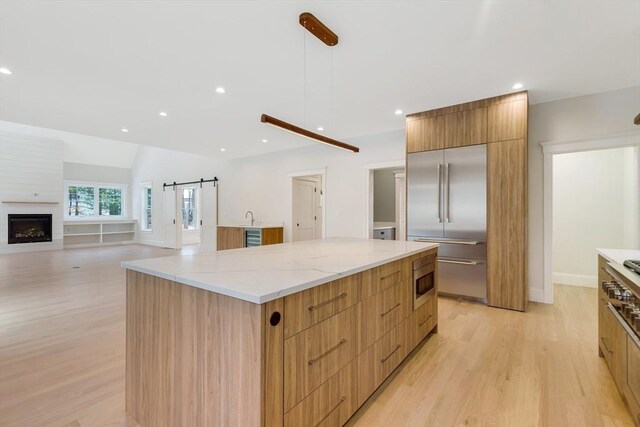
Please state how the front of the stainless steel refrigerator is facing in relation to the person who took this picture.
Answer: facing the viewer

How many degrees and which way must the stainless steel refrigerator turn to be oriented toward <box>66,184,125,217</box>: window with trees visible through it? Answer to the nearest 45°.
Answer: approximately 90° to its right

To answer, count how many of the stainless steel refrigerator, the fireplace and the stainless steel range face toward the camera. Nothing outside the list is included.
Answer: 2

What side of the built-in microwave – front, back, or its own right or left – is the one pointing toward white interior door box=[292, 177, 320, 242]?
back

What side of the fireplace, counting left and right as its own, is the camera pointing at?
front

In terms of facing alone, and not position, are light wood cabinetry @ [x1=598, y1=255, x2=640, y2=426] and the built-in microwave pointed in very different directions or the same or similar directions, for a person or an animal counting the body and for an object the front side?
very different directions

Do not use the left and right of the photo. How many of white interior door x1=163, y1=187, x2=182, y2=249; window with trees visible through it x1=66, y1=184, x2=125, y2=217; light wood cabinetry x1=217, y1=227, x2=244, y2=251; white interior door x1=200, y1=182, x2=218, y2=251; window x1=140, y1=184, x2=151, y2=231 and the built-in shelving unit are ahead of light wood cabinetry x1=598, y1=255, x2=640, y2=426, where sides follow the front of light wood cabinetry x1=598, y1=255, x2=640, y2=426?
6

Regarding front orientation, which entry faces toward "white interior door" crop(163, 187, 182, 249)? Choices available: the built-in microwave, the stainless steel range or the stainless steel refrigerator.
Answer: the stainless steel range

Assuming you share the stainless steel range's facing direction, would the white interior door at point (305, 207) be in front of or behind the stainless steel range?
in front

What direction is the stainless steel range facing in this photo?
to the viewer's left

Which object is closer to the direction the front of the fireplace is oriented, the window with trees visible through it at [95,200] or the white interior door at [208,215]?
the white interior door

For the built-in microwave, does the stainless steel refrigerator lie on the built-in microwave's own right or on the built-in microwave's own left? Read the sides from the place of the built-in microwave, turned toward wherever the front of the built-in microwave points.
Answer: on the built-in microwave's own left

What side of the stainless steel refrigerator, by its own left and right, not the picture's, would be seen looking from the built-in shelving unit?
right

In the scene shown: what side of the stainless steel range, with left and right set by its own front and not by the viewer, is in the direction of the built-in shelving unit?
front

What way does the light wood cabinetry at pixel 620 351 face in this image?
to the viewer's left

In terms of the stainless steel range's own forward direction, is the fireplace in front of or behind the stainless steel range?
in front

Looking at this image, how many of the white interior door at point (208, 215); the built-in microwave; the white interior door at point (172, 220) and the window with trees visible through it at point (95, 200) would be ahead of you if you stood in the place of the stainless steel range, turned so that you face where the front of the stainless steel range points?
4
